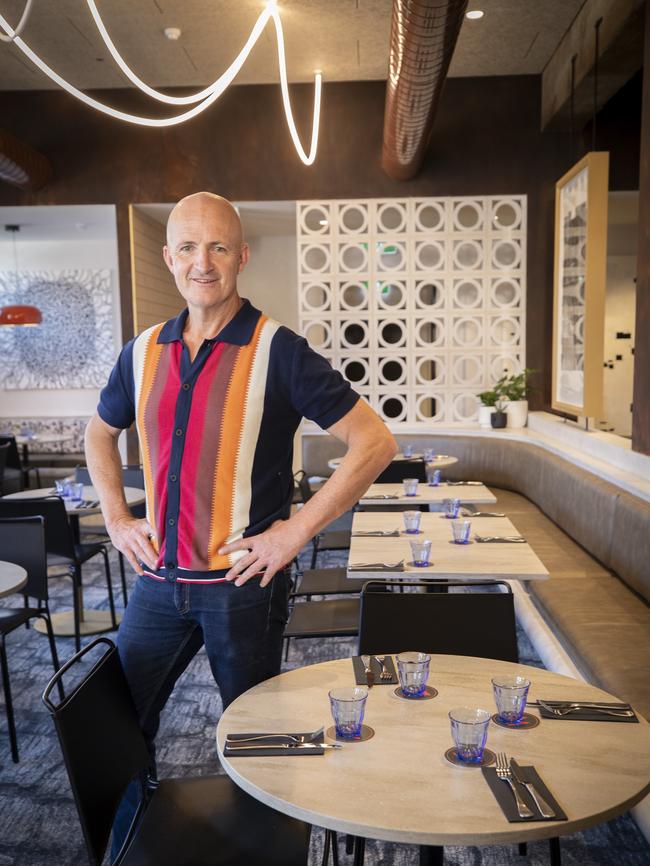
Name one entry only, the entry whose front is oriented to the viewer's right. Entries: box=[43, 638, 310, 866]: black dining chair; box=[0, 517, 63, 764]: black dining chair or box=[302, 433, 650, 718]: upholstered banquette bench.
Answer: box=[43, 638, 310, 866]: black dining chair

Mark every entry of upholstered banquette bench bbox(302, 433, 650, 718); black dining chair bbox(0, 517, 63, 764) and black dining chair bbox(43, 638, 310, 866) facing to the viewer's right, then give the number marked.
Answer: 1

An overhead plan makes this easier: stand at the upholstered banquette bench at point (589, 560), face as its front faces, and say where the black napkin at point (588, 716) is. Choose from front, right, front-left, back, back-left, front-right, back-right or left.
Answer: front-left

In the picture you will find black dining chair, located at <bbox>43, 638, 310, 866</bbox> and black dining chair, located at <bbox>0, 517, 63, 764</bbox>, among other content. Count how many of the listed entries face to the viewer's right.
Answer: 1

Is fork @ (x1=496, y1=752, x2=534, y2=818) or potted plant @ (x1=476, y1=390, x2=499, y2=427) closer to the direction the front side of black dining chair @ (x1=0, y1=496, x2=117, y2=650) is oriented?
the potted plant

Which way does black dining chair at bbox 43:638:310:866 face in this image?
to the viewer's right

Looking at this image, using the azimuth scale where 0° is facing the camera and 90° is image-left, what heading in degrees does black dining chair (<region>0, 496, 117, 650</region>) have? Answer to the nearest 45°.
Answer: approximately 225°

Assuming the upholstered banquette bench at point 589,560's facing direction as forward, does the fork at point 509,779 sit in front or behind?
in front

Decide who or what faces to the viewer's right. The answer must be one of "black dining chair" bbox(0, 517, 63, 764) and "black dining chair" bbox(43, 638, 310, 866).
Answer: "black dining chair" bbox(43, 638, 310, 866)

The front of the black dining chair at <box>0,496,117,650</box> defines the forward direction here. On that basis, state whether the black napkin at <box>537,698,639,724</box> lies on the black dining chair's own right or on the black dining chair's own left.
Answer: on the black dining chair's own right

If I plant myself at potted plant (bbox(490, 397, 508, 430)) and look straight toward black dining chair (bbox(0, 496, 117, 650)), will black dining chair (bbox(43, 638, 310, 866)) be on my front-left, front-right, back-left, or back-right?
front-left

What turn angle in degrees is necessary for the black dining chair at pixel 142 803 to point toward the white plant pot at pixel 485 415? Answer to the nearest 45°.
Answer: approximately 45° to its left

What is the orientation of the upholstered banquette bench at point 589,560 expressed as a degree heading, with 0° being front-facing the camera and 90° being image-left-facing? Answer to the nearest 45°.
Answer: approximately 45°

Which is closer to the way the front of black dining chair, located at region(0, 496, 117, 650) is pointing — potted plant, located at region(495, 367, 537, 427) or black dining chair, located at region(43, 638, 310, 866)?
the potted plant

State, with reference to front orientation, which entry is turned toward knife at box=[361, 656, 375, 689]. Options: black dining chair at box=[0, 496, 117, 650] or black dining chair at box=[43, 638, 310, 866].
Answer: black dining chair at box=[43, 638, 310, 866]

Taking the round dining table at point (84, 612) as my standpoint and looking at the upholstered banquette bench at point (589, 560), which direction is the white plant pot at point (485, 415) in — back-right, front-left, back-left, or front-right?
front-left

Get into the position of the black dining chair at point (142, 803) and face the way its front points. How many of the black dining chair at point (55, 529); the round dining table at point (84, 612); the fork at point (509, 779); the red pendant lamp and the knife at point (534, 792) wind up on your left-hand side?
3
